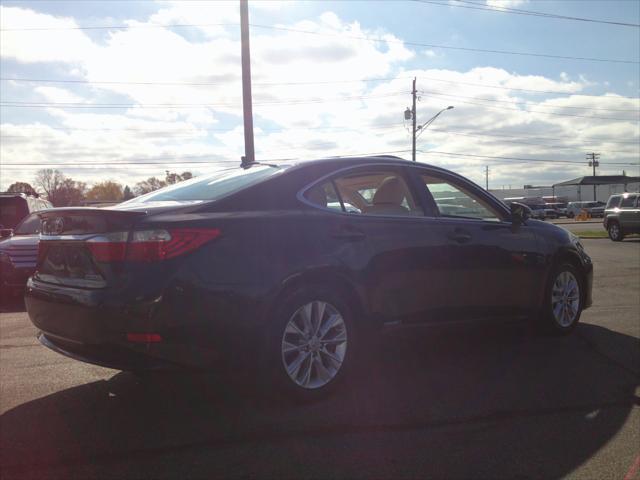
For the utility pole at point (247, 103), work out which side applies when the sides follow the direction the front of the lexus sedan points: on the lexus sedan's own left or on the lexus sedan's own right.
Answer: on the lexus sedan's own left

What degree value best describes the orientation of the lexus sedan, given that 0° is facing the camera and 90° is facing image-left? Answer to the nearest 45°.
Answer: approximately 225°

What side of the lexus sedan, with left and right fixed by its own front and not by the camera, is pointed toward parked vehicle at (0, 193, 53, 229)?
left

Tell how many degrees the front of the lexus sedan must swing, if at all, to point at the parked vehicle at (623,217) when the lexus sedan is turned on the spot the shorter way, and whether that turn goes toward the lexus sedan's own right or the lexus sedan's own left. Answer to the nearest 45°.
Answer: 0° — it already faces it
